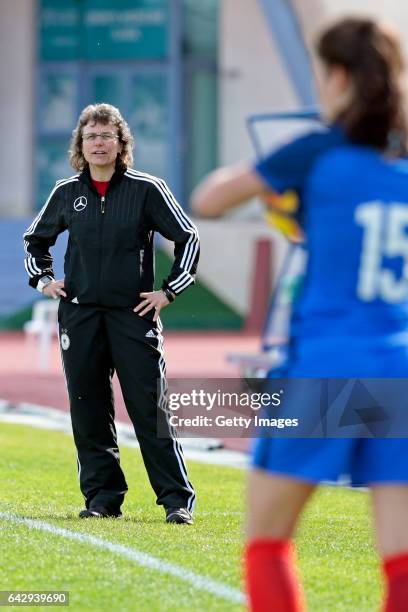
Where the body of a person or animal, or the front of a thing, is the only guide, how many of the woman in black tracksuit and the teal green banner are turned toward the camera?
2

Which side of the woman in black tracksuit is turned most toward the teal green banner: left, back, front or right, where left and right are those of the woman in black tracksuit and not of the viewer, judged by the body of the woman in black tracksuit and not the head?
back

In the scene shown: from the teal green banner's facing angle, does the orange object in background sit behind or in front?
in front

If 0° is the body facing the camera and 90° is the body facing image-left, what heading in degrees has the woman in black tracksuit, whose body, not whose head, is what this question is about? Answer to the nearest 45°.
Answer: approximately 0°

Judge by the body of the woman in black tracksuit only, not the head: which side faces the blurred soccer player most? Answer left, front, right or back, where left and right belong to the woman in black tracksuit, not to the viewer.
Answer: front

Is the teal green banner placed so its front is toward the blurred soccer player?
yes

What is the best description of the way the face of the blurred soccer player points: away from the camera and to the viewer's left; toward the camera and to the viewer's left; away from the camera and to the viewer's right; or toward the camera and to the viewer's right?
away from the camera and to the viewer's left

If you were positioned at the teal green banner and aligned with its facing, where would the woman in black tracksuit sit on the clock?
The woman in black tracksuit is roughly at 12 o'clock from the teal green banner.
